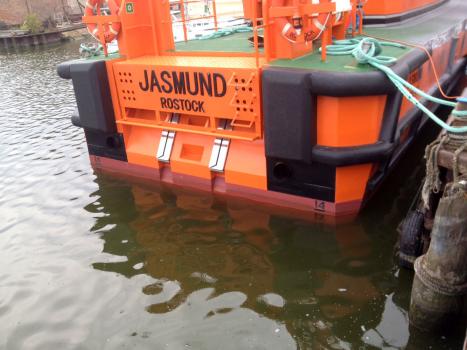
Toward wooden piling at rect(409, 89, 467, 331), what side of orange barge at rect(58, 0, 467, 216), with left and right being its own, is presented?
right

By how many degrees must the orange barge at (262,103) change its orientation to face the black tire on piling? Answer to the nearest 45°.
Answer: approximately 90° to its right

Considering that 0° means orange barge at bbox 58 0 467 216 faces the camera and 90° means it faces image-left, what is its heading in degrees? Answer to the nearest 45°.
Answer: approximately 225°
